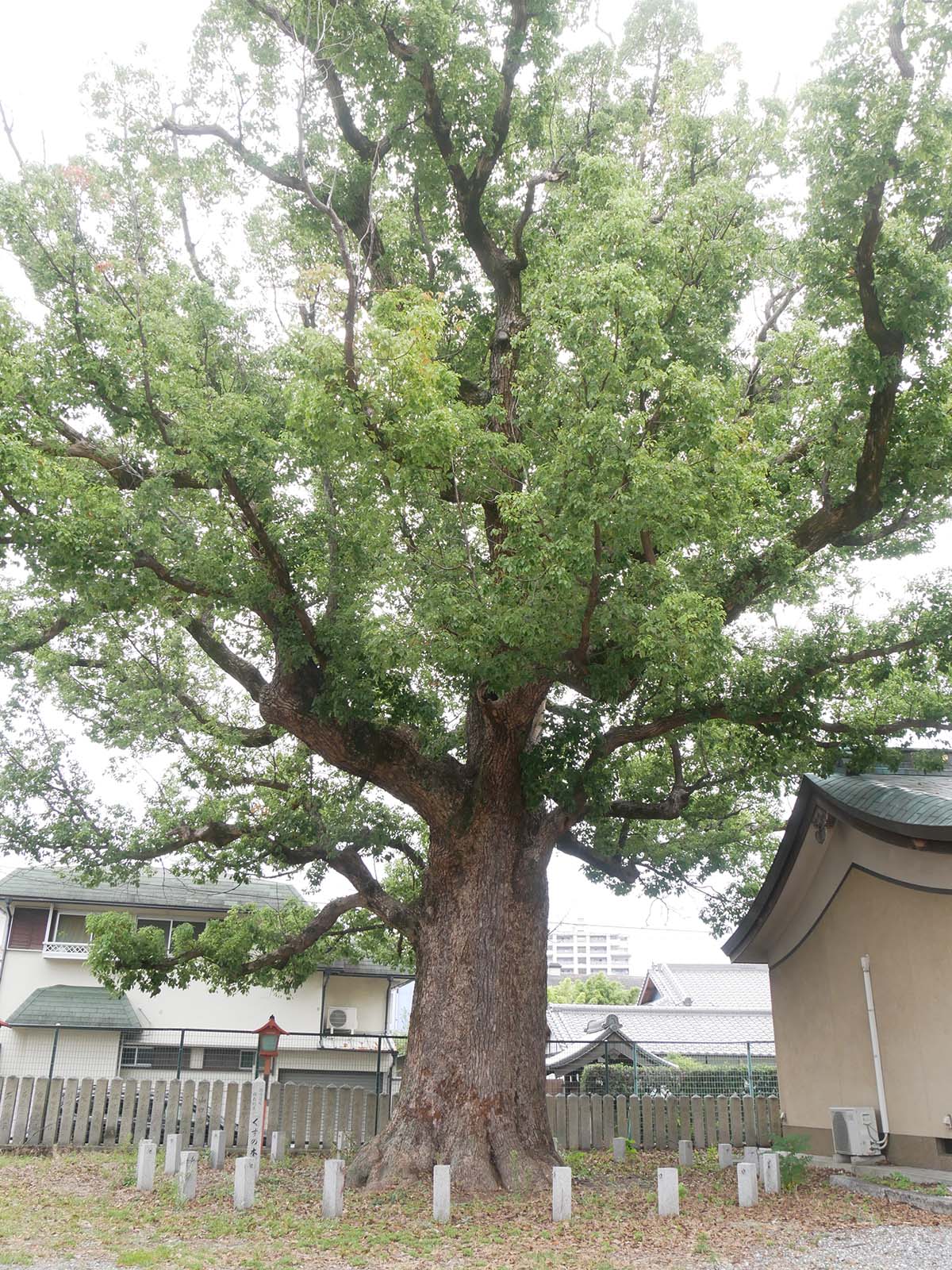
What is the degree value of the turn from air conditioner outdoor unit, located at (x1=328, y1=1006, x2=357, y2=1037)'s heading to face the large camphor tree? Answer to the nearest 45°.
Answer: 0° — it already faces it

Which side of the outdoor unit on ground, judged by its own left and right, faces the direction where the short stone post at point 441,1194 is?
front

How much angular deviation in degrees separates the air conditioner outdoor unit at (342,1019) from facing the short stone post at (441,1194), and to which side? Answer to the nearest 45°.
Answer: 0° — it already faces it

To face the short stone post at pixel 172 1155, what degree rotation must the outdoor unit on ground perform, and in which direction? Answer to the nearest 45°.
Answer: approximately 45° to its right

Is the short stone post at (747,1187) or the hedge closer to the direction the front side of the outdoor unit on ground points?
the short stone post

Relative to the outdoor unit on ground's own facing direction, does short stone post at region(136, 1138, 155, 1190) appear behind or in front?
in front

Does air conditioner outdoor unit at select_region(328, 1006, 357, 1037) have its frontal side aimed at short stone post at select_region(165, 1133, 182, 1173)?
yes

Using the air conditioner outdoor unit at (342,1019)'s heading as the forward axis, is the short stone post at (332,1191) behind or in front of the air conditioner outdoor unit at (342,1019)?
in front

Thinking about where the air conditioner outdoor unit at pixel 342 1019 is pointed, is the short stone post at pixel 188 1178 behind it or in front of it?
in front

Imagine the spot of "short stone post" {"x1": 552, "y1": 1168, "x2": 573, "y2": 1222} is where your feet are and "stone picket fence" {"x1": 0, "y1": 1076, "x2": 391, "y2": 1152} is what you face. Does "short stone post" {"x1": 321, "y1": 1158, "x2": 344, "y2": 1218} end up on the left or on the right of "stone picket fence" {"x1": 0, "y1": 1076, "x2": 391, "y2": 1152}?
left

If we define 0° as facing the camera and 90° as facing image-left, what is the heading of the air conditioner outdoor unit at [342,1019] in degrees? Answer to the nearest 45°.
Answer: approximately 0°

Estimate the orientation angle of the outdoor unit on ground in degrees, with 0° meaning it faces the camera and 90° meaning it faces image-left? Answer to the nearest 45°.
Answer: approximately 45°

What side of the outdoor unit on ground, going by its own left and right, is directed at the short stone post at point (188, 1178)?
front

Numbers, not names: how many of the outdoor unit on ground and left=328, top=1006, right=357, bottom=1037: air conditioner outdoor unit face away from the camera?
0
